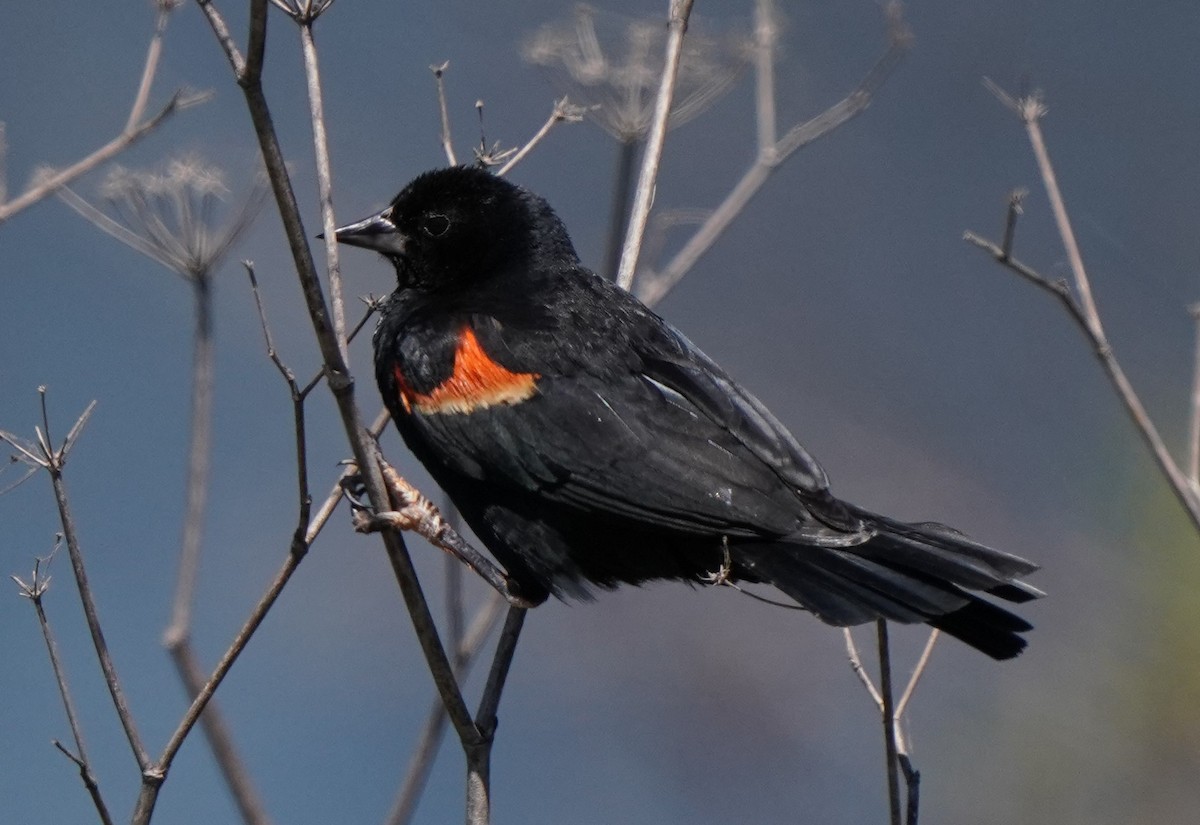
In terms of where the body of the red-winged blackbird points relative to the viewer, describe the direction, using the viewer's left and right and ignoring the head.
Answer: facing to the left of the viewer

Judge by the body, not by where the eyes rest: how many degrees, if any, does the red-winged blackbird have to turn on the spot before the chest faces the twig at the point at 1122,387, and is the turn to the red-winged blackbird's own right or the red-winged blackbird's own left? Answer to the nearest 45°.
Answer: approximately 180°
